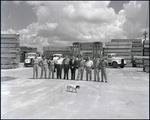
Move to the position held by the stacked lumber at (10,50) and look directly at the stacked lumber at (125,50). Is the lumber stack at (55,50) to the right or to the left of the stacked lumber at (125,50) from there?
left

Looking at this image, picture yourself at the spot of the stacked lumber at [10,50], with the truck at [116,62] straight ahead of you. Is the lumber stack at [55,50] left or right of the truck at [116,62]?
left

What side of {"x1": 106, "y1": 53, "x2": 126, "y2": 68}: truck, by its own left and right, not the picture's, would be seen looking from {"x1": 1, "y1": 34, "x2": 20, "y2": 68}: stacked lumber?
right

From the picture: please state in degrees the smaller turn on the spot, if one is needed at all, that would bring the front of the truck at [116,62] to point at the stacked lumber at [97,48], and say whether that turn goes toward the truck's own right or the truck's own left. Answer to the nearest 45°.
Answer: approximately 180°

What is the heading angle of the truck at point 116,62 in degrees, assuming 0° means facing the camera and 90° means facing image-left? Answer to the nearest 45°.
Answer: approximately 315°

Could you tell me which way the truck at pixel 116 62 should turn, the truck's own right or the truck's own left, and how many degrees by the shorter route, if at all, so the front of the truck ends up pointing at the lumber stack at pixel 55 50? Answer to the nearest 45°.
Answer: approximately 180°
